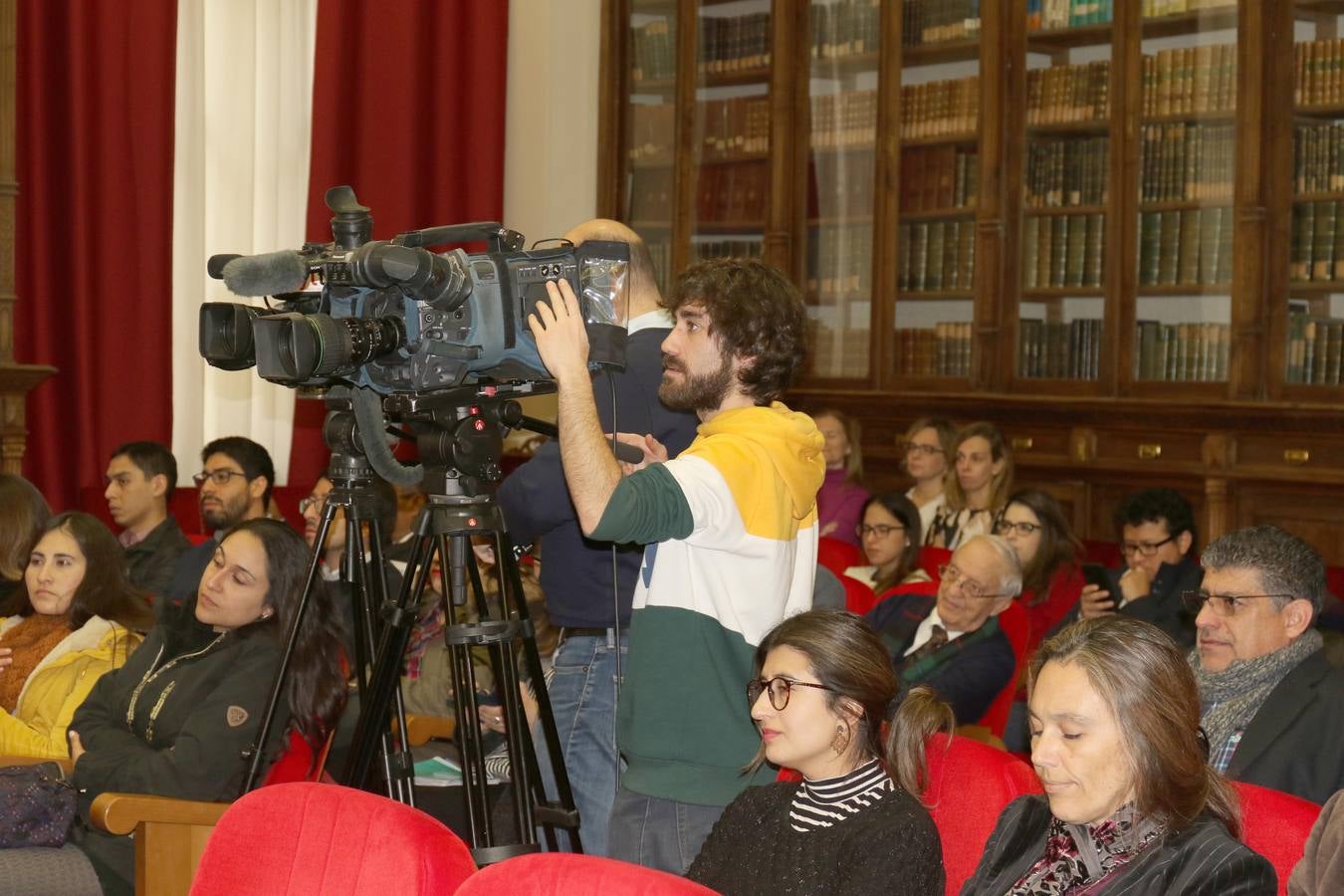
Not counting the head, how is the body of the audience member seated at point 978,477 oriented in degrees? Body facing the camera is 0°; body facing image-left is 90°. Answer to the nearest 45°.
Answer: approximately 45°

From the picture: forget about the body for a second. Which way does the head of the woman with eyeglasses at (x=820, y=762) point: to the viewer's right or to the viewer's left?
to the viewer's left

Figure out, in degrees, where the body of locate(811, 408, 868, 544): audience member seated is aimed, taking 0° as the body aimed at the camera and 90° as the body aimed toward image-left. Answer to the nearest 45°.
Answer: approximately 45°

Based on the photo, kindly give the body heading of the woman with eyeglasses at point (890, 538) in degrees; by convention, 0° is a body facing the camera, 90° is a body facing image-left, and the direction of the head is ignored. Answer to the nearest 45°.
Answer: approximately 45°

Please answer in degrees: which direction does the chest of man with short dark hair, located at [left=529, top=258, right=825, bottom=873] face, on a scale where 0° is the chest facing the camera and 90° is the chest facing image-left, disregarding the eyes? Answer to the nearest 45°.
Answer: approximately 90°

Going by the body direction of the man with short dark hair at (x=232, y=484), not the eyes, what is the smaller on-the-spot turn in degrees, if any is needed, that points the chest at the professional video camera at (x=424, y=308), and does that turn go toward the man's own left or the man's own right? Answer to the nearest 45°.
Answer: approximately 45° to the man's own left
